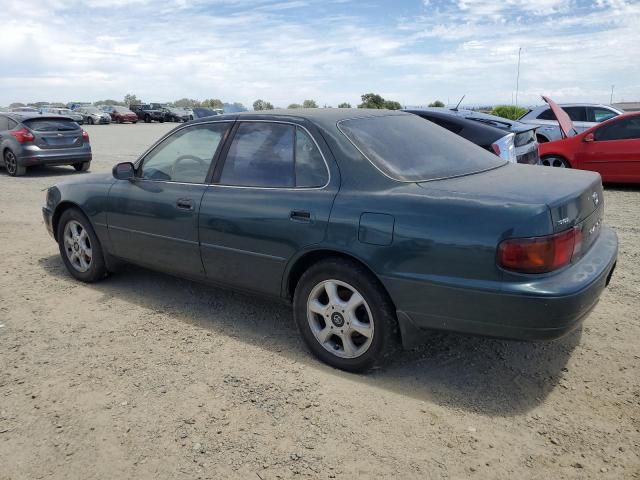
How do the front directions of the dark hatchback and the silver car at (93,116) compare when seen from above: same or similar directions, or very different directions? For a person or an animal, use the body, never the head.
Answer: very different directions

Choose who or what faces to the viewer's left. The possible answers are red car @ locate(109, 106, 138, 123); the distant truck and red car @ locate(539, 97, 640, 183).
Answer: red car @ locate(539, 97, 640, 183)

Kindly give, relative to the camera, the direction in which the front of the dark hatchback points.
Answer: facing away from the viewer and to the left of the viewer

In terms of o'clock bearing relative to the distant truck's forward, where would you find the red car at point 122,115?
The red car is roughly at 3 o'clock from the distant truck.

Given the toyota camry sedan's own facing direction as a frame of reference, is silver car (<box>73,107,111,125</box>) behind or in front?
in front

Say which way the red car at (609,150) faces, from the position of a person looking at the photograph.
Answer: facing to the left of the viewer

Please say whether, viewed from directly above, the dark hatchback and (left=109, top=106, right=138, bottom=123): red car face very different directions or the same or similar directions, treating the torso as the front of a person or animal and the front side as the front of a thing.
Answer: very different directions

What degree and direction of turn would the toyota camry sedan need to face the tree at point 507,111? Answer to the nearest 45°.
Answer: approximately 45° to its right

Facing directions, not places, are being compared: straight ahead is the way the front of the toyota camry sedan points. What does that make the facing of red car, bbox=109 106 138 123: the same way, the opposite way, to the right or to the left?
the opposite way

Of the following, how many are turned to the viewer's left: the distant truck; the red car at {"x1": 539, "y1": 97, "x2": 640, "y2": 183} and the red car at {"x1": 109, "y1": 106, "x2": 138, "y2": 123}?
1
